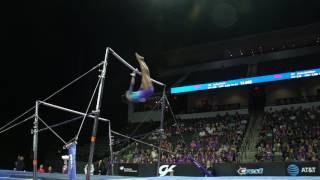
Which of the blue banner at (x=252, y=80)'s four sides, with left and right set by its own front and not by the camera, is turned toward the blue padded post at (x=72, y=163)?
front

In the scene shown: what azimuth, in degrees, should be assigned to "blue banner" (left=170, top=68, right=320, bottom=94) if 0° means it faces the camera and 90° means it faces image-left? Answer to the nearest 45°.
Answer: approximately 0°
